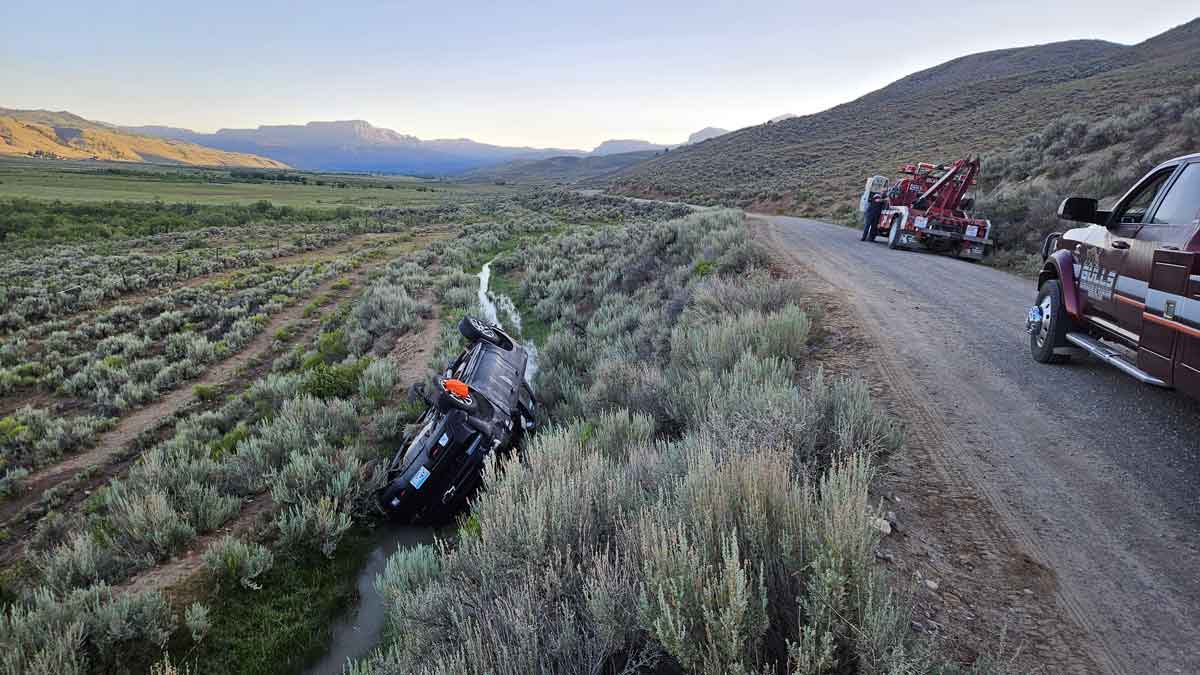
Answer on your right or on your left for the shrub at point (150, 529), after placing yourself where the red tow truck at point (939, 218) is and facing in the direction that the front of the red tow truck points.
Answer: on your left

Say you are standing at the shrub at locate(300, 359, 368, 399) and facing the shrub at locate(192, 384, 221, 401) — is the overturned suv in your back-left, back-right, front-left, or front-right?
back-left

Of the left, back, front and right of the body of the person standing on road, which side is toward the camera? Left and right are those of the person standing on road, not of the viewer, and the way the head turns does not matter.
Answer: right

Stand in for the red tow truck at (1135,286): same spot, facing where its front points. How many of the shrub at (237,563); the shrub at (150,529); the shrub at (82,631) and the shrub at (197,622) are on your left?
4

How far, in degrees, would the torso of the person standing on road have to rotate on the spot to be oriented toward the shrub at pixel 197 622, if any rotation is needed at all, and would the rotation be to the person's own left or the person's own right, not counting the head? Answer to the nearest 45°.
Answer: approximately 90° to the person's own right

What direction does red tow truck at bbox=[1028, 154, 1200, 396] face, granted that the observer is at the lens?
facing away from the viewer and to the left of the viewer

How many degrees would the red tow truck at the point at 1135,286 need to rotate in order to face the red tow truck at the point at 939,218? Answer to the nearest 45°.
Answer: approximately 45° to its right

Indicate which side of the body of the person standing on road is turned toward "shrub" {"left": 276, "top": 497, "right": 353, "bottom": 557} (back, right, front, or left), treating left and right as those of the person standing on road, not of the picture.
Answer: right

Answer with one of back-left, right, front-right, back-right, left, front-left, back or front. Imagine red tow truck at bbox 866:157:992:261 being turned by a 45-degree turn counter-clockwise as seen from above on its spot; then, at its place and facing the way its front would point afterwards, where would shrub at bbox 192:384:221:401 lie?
front-left

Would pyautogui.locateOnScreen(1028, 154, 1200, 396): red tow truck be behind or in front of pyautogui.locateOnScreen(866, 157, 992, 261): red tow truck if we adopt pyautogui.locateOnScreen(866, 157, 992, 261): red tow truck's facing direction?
behind

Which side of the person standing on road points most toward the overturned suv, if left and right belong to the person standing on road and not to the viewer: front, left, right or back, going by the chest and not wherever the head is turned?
right

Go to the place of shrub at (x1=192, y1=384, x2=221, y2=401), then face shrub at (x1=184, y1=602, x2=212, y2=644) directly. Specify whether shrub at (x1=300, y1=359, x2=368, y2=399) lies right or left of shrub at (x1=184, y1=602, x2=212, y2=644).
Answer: left

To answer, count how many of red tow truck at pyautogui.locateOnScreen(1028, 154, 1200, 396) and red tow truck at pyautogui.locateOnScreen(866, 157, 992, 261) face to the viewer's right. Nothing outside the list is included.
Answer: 0
